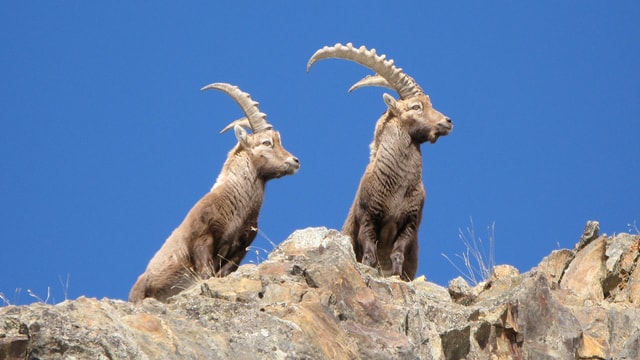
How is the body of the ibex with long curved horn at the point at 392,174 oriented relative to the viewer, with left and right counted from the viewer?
facing the viewer and to the right of the viewer

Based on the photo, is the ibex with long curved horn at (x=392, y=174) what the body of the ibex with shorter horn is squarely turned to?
yes

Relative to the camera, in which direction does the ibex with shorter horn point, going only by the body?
to the viewer's right

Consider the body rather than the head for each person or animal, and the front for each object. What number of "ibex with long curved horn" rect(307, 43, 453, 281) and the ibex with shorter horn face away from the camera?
0

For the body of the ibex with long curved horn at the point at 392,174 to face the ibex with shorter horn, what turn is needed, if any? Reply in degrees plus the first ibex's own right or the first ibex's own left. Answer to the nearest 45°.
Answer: approximately 135° to the first ibex's own right
